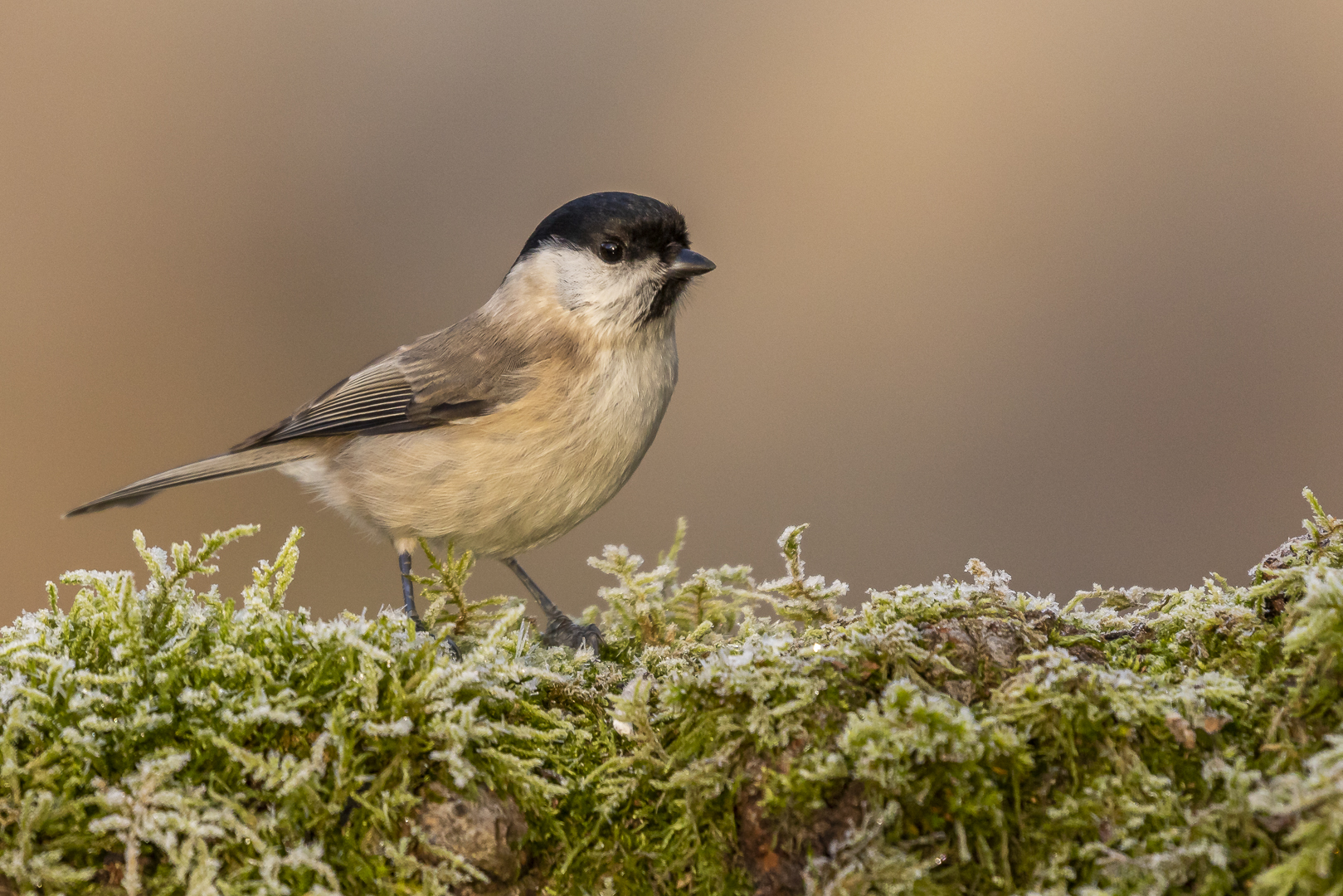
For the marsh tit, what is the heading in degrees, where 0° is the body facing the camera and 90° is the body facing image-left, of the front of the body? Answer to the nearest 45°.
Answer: approximately 270°
